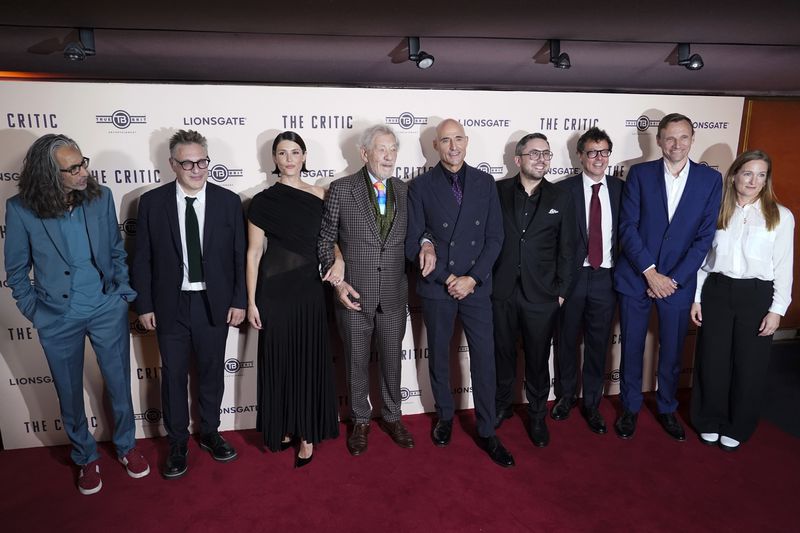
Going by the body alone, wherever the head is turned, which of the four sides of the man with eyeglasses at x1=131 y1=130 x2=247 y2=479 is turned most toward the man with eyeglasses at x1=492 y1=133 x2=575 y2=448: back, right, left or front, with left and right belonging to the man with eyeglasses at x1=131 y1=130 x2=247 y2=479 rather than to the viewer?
left

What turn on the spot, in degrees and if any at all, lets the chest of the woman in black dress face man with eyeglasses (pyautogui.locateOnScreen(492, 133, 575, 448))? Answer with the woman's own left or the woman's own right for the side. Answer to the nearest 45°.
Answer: approximately 90° to the woman's own left

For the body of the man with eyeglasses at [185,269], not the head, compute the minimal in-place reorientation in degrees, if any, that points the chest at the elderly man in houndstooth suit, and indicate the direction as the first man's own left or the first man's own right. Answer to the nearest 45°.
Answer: approximately 90° to the first man's own left

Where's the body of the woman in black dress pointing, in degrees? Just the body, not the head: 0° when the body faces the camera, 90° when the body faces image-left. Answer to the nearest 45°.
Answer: approximately 0°

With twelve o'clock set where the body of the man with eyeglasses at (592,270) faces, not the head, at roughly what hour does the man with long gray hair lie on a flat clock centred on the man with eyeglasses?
The man with long gray hair is roughly at 2 o'clock from the man with eyeglasses.
